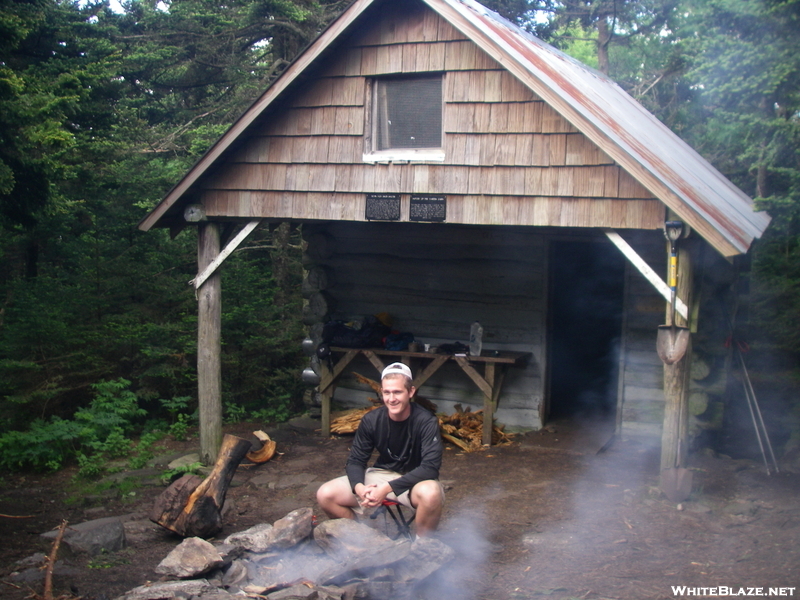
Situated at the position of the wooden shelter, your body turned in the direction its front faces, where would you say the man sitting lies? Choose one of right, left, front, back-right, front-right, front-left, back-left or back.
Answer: front

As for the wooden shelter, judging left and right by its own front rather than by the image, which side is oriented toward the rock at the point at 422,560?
front

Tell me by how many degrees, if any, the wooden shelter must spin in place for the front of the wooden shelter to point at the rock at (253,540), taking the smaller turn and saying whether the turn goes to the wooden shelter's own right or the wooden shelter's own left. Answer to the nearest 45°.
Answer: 0° — it already faces it

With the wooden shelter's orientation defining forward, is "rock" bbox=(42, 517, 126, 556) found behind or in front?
in front

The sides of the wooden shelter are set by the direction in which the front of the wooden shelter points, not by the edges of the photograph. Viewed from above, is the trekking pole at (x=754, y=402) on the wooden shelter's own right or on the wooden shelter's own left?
on the wooden shelter's own left

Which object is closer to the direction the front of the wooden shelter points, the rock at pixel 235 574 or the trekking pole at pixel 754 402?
the rock

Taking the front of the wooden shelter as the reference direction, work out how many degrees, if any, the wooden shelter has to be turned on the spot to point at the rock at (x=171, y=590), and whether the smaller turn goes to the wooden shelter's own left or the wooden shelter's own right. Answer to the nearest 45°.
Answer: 0° — it already faces it

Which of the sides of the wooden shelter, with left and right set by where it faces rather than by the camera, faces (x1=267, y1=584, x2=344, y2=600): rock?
front

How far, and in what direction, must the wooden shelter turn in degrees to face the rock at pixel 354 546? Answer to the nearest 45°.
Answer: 0° — it already faces it

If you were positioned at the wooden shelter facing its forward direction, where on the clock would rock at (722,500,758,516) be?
The rock is roughly at 10 o'clock from the wooden shelter.

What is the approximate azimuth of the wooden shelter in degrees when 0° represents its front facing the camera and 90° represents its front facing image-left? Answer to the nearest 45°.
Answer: approximately 0°

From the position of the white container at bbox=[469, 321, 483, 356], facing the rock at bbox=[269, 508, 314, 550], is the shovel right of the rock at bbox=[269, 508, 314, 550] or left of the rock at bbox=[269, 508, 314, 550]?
left
